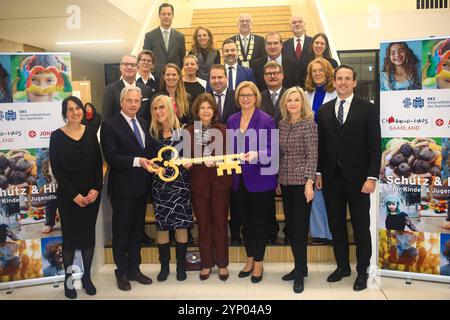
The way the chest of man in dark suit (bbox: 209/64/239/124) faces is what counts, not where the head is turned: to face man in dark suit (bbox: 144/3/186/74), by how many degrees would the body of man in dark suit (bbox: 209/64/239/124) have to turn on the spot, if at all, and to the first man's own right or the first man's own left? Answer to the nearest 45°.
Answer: approximately 135° to the first man's own right

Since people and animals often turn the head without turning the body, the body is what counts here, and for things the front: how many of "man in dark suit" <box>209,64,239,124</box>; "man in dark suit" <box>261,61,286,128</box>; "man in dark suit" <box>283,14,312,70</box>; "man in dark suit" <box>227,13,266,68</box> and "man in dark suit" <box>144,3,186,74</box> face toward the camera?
5

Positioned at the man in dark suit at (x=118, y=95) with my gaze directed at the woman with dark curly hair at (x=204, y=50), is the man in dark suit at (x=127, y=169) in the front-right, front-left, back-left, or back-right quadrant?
back-right

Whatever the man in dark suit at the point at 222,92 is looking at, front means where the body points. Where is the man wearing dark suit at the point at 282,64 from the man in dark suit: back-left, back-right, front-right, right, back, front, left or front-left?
back-left

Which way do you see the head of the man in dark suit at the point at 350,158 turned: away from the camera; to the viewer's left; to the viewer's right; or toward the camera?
toward the camera

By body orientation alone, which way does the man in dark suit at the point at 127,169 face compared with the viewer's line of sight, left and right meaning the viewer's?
facing the viewer and to the right of the viewer

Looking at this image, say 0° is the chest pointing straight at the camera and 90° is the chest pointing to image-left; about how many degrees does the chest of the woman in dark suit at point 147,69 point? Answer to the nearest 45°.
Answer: approximately 0°

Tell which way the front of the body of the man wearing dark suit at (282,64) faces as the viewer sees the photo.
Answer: toward the camera

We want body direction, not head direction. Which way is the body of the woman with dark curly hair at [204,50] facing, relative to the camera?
toward the camera

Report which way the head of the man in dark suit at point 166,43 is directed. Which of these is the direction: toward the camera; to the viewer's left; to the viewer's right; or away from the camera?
toward the camera

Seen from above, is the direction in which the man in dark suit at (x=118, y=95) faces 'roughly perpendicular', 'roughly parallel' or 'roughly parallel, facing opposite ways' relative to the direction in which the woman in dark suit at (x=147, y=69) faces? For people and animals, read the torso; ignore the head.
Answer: roughly parallel

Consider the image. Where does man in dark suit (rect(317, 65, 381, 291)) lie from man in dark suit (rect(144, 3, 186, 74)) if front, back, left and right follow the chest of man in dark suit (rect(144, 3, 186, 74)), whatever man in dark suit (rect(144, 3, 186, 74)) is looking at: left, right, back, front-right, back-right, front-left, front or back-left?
front-left

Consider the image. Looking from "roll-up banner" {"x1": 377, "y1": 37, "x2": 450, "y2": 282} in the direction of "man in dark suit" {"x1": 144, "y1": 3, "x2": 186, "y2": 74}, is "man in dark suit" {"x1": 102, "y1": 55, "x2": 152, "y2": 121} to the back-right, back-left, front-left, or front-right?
front-left

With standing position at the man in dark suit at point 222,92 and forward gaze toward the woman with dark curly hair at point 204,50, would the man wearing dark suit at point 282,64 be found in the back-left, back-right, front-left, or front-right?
front-right

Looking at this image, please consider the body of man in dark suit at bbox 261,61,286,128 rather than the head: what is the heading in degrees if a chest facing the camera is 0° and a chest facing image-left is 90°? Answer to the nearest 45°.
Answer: approximately 0°

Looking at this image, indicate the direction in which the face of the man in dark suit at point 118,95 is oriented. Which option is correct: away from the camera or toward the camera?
toward the camera

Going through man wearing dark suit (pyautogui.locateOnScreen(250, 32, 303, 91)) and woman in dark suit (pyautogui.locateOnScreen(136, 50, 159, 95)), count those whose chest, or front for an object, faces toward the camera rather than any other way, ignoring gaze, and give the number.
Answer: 2
